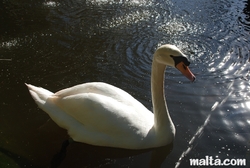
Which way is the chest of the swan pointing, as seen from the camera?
to the viewer's right
